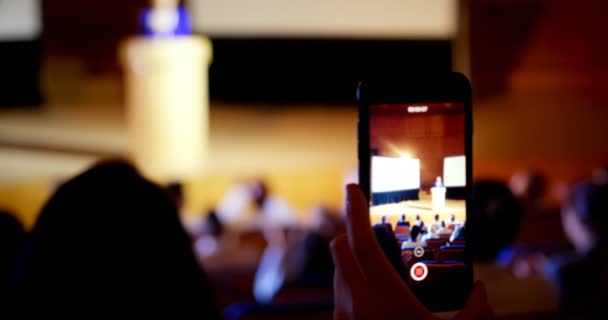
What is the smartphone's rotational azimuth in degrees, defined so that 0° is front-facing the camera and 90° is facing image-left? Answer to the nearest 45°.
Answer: approximately 0°

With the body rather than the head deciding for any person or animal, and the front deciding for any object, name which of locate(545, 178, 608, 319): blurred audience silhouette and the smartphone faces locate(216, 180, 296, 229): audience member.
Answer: the blurred audience silhouette

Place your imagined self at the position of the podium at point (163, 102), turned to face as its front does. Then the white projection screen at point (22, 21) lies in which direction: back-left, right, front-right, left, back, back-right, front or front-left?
right

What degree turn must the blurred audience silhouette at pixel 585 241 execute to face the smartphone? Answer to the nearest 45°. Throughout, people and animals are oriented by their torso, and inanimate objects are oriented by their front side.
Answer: approximately 135° to their left

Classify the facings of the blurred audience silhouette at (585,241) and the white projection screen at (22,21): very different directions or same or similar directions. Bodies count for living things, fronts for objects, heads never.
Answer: very different directions

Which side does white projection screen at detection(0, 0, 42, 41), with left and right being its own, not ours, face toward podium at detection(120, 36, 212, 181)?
left

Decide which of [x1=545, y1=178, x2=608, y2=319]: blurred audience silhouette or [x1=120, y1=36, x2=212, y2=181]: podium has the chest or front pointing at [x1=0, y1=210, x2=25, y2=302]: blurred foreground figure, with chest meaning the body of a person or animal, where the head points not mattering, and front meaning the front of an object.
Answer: the podium

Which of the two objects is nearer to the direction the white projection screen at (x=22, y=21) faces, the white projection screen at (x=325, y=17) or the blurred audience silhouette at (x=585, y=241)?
the blurred audience silhouette

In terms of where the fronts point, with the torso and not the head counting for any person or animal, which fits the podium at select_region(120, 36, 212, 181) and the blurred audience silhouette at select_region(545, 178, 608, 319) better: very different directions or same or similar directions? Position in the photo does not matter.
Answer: very different directions

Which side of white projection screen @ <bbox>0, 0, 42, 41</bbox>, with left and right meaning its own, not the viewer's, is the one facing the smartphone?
front

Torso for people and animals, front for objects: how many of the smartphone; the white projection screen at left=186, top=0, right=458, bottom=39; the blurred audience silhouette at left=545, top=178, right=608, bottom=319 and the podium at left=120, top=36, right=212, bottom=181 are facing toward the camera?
3

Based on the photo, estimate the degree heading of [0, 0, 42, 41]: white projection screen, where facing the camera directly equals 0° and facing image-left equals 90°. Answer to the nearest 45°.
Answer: approximately 0°

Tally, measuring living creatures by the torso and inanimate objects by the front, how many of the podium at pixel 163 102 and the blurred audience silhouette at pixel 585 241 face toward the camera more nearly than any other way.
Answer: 1
